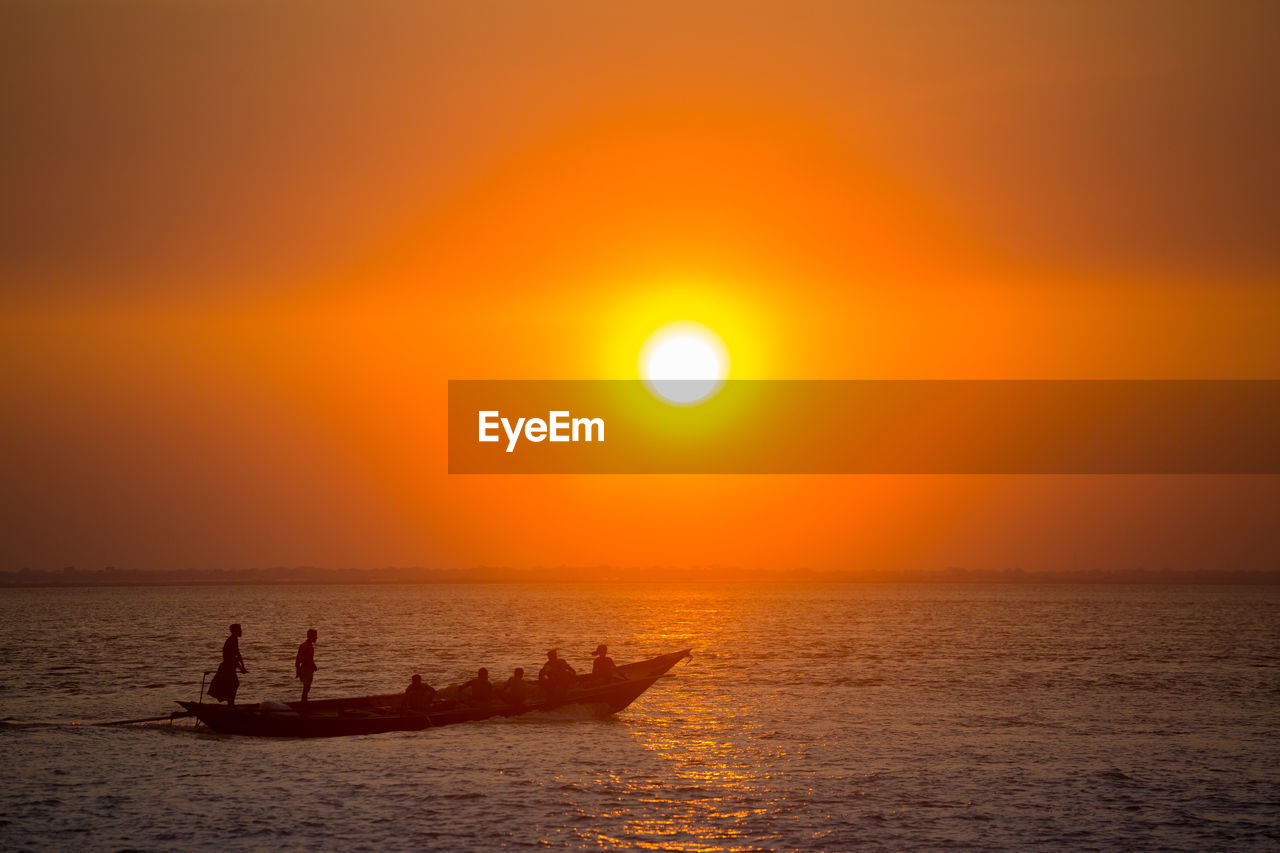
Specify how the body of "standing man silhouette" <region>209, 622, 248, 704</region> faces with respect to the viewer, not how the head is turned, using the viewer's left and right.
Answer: facing to the right of the viewer

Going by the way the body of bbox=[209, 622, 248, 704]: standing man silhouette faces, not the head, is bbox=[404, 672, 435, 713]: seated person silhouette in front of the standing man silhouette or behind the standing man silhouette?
in front

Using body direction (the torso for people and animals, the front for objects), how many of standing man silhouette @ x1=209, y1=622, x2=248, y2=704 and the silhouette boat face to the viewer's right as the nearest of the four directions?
2

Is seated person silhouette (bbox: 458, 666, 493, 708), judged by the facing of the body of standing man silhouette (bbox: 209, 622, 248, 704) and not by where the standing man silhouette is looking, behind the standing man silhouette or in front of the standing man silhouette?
in front

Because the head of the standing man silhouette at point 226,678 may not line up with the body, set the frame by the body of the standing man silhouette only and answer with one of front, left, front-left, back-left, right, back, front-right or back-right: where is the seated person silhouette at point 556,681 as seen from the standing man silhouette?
front

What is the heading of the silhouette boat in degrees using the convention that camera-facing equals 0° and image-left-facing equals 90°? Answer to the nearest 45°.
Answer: approximately 270°
